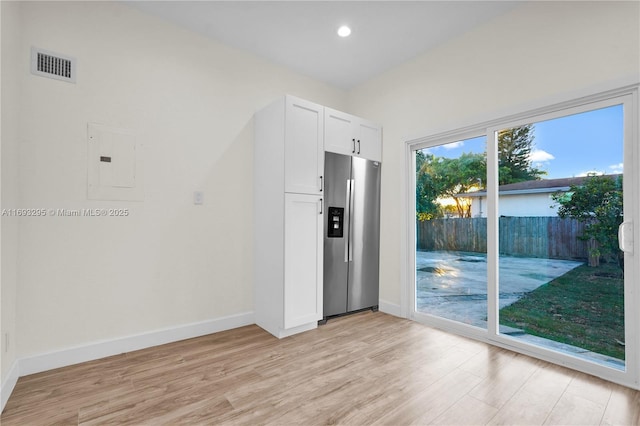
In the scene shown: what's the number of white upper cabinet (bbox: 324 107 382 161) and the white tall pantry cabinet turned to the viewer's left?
0

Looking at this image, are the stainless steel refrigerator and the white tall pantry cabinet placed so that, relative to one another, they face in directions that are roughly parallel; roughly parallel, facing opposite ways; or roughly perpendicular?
roughly parallel

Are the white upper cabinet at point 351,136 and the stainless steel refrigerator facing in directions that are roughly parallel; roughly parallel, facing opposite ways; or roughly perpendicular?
roughly parallel

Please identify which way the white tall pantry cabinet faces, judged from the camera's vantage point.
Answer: facing the viewer and to the right of the viewer

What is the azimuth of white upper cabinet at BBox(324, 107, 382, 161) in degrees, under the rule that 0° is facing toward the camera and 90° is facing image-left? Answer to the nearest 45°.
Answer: approximately 315°

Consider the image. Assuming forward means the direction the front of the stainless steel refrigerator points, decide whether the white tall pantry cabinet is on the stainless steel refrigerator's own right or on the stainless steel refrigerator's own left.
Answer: on the stainless steel refrigerator's own right

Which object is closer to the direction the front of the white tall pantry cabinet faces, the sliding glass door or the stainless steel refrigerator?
the sliding glass door

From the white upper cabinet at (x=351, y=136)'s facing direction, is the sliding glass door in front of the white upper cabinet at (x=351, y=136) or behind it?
in front
